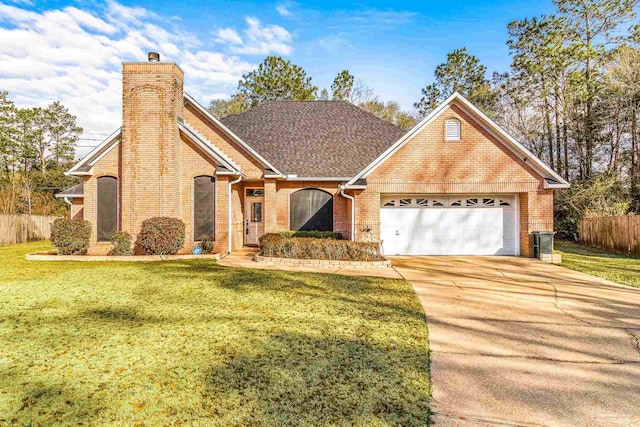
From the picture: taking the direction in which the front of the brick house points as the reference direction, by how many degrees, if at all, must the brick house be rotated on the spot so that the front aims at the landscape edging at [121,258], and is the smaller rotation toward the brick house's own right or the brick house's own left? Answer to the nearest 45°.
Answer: approximately 90° to the brick house's own right

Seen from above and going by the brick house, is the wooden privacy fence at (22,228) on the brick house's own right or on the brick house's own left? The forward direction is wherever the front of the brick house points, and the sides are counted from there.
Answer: on the brick house's own right

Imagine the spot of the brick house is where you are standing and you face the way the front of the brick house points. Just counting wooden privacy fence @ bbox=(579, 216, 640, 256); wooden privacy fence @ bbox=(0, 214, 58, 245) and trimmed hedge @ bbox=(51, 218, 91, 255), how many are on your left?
1

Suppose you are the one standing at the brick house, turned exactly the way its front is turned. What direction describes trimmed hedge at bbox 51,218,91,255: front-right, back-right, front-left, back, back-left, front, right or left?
right

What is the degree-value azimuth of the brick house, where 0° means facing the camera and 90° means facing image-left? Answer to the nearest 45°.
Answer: approximately 0°

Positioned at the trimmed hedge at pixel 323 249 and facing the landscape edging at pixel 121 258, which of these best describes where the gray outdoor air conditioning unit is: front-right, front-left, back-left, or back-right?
back-right

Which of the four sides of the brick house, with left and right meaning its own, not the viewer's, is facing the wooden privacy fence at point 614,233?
left

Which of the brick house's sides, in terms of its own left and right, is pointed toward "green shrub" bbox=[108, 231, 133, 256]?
right

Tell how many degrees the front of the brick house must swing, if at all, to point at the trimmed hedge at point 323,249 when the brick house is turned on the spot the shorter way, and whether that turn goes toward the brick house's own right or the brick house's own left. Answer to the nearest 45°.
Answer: approximately 45° to the brick house's own right
